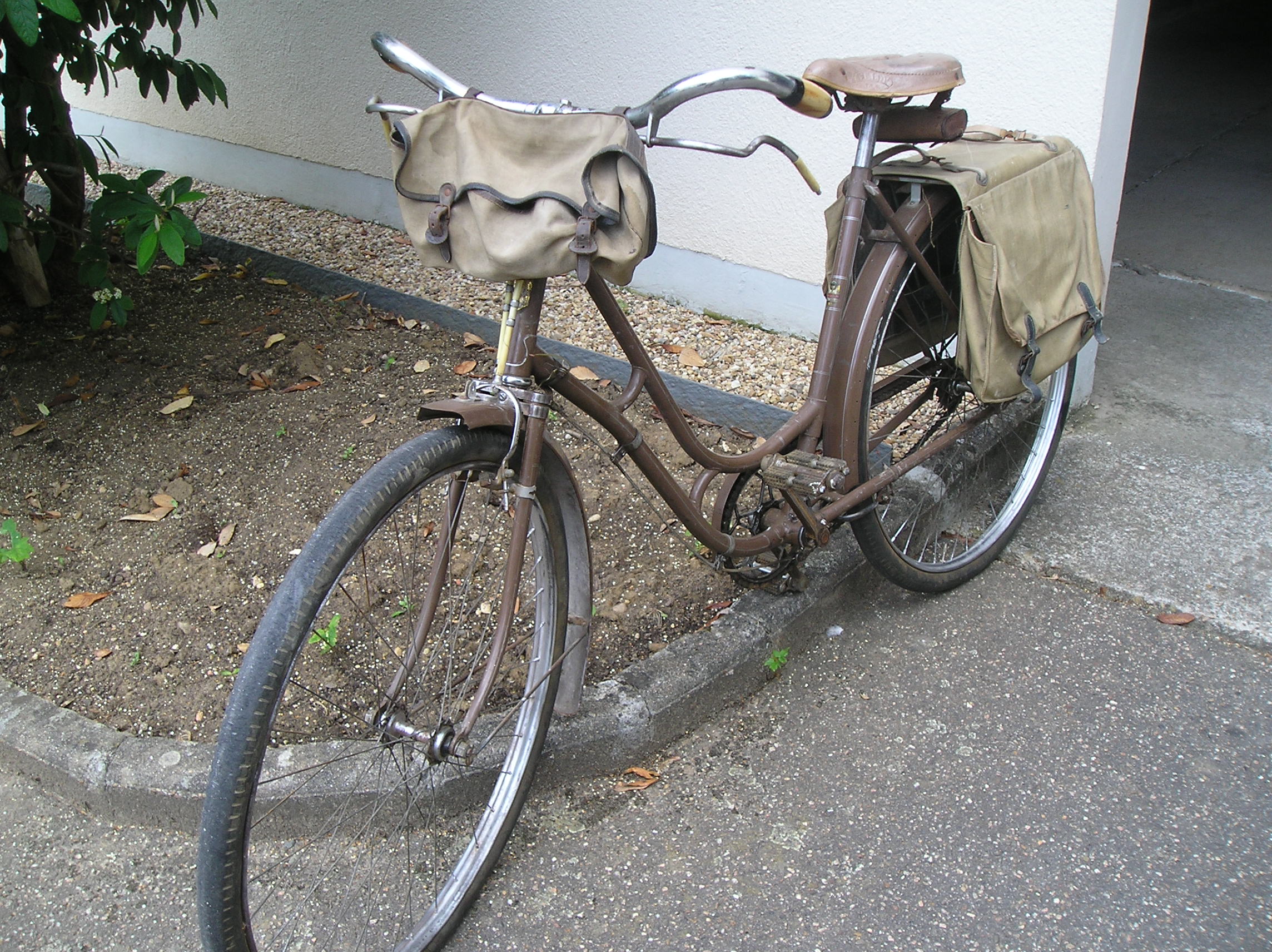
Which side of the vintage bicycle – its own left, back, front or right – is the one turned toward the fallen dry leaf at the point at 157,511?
right

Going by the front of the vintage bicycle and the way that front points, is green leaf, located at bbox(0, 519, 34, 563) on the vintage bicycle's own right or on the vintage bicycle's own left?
on the vintage bicycle's own right

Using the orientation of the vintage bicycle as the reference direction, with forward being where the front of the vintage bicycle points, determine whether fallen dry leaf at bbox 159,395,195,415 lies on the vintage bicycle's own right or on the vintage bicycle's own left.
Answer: on the vintage bicycle's own right

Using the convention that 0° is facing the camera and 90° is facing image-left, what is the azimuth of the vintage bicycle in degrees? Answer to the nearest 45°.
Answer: approximately 45°
